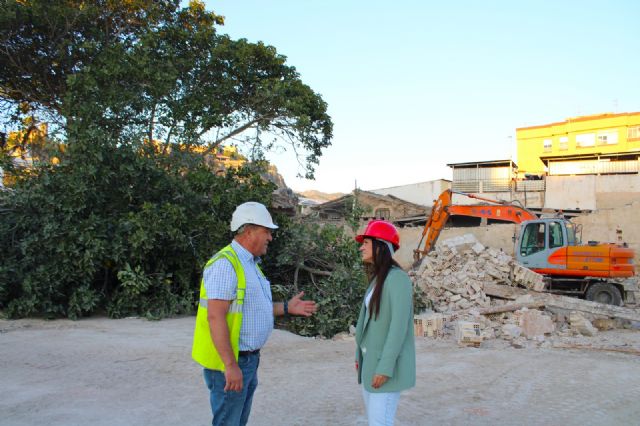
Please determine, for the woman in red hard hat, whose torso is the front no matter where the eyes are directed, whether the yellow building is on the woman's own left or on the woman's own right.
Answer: on the woman's own right

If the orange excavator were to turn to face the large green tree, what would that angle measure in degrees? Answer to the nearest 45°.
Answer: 0° — it already faces it

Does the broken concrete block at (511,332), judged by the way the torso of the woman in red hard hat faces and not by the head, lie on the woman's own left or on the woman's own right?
on the woman's own right

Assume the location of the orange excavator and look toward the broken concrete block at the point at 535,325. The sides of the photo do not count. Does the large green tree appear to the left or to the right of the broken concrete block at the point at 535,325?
right

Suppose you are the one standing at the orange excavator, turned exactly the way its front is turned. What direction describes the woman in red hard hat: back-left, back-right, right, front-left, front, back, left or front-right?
left

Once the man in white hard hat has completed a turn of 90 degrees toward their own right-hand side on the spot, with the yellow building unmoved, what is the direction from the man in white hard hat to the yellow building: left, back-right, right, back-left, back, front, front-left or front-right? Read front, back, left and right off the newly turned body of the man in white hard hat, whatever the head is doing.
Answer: back-left

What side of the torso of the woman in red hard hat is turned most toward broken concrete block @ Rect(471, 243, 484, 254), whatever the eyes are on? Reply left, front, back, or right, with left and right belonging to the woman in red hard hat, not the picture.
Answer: right

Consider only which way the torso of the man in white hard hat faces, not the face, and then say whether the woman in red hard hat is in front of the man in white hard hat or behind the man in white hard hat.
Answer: in front

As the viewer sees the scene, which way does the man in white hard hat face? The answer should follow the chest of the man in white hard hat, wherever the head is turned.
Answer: to the viewer's right

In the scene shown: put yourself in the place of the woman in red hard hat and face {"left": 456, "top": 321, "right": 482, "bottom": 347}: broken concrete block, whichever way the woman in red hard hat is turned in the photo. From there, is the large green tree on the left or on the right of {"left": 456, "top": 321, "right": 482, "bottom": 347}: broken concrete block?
left

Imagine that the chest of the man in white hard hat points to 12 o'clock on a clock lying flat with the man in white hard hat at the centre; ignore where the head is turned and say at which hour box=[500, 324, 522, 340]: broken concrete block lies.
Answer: The broken concrete block is roughly at 10 o'clock from the man in white hard hat.

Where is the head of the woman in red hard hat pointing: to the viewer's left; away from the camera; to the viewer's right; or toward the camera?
to the viewer's left

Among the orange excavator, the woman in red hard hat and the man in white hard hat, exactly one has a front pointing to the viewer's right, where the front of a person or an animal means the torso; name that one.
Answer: the man in white hard hat

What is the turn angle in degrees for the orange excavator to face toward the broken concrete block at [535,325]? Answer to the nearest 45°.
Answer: approximately 90° to its left

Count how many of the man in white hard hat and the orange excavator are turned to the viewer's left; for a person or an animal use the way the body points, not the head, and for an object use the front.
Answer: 1

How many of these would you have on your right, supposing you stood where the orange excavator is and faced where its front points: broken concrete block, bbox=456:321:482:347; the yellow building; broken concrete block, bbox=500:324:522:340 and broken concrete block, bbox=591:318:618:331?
1

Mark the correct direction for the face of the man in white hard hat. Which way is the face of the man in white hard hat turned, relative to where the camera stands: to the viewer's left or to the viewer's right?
to the viewer's right

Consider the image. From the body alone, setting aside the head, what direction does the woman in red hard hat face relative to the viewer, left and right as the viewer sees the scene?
facing to the left of the viewer

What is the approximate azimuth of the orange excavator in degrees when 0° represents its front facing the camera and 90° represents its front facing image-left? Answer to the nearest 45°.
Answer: approximately 90°
